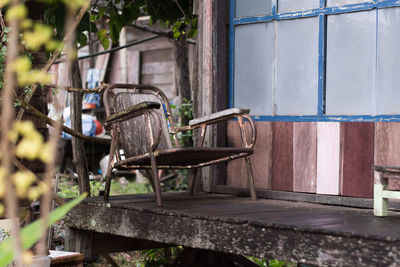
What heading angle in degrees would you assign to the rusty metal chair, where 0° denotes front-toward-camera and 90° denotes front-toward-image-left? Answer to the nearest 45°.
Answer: approximately 315°

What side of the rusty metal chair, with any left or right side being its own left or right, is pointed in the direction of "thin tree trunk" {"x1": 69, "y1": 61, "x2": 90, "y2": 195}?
back

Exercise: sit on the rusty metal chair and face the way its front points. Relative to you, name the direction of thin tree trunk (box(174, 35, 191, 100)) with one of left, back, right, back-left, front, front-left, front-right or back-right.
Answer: back-left

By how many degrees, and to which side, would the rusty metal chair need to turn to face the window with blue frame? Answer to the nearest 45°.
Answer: approximately 45° to its left

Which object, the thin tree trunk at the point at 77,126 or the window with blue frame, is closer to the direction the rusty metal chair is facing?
the window with blue frame

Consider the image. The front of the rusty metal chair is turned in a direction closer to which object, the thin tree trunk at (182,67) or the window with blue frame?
the window with blue frame
